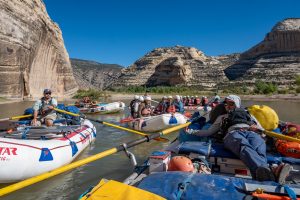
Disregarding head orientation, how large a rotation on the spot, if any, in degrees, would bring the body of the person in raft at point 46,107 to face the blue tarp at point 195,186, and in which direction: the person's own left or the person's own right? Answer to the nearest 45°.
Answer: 0° — they already face it

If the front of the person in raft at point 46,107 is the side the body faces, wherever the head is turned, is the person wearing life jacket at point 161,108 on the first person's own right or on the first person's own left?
on the first person's own left

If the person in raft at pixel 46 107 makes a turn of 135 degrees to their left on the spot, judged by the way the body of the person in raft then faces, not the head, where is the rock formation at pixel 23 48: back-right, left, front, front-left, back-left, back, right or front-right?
front-left

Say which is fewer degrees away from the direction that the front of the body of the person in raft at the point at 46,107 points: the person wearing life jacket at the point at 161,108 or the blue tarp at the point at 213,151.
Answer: the blue tarp

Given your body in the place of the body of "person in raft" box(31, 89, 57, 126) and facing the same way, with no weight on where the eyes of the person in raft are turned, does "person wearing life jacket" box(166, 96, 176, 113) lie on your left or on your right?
on your left

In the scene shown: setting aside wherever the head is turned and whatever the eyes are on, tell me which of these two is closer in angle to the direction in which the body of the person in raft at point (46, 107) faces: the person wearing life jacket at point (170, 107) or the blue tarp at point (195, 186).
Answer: the blue tarp

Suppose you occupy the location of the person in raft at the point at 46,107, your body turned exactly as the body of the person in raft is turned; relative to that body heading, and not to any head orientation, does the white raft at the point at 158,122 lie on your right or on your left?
on your left

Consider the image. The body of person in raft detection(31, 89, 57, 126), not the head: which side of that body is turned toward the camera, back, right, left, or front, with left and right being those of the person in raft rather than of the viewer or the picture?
front

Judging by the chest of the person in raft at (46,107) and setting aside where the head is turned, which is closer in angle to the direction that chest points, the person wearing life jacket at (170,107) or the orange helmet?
the orange helmet

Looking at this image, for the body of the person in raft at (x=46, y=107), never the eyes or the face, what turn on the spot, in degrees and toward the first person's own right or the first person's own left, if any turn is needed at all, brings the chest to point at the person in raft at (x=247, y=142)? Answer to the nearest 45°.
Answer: approximately 45° to the first person's own left
